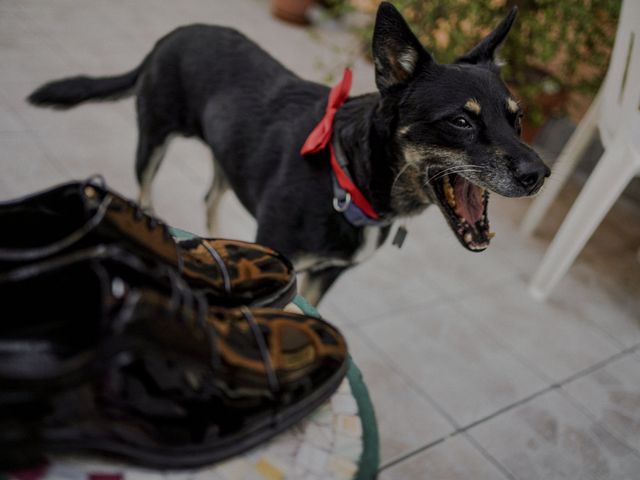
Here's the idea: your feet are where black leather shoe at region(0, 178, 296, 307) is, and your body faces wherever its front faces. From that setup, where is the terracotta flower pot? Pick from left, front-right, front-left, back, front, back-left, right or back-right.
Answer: left

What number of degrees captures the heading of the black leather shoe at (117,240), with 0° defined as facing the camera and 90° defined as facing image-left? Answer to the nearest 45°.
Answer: approximately 270°

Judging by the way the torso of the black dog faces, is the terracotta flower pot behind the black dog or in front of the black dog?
behind

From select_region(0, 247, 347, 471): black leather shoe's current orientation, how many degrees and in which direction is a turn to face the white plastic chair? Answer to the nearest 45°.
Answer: approximately 45° to its left

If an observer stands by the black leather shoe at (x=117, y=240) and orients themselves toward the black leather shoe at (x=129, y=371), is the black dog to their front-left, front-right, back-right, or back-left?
back-left

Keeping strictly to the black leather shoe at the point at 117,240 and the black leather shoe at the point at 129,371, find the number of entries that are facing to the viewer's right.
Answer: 2

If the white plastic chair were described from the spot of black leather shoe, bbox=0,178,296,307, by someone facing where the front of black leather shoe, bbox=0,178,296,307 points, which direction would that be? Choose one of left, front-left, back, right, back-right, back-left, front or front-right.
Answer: front-left

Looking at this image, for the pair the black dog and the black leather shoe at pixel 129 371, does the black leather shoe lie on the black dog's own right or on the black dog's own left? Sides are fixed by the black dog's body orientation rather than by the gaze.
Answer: on the black dog's own right

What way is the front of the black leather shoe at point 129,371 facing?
to the viewer's right
